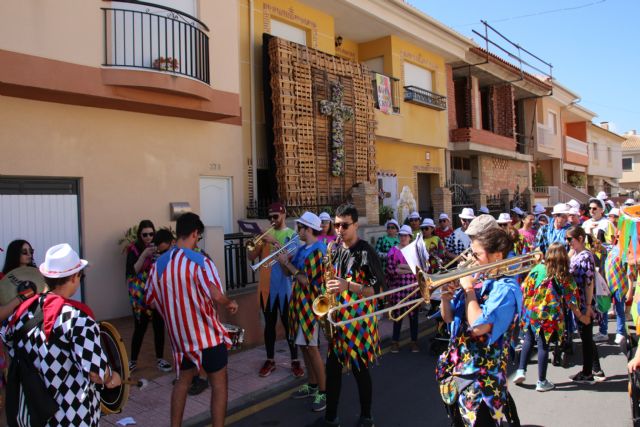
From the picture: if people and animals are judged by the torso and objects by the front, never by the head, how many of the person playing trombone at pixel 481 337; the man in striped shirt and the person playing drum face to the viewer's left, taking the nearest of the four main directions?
1

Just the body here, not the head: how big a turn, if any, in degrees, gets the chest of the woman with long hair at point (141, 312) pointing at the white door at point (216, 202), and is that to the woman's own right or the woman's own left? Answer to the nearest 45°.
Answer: approximately 135° to the woman's own left

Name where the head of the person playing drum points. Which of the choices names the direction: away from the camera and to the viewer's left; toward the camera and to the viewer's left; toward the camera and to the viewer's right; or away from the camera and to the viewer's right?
away from the camera and to the viewer's right

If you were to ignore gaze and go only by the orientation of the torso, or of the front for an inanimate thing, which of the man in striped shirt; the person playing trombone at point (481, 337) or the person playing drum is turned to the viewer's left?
the person playing trombone

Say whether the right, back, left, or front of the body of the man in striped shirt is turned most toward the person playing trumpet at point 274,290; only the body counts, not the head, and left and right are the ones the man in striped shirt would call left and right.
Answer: front

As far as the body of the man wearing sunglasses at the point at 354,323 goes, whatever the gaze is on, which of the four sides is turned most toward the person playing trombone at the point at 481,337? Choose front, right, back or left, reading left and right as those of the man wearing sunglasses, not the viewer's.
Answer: left

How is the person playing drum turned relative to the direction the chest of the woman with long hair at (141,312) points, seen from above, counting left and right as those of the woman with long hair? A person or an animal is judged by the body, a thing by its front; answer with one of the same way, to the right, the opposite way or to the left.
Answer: to the left

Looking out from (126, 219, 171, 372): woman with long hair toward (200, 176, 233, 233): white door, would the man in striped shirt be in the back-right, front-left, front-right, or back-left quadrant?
back-right

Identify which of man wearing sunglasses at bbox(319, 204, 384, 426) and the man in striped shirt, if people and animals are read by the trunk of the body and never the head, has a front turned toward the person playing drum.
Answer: the man wearing sunglasses

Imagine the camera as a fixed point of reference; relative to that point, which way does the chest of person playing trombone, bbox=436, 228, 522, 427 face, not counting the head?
to the viewer's left

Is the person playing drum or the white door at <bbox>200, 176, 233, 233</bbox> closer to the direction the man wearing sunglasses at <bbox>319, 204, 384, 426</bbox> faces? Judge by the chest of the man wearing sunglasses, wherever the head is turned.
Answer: the person playing drum

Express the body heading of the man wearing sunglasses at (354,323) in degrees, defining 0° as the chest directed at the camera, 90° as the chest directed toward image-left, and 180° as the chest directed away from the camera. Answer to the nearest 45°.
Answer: approximately 45°

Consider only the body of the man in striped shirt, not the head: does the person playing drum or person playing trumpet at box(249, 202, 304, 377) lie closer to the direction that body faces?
the person playing trumpet

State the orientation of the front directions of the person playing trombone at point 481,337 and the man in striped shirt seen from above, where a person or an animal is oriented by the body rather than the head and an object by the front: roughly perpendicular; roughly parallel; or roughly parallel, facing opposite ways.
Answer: roughly perpendicular

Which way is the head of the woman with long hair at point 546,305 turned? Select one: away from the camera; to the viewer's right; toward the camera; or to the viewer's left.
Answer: away from the camera

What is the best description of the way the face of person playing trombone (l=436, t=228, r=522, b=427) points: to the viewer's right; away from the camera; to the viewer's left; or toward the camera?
to the viewer's left
